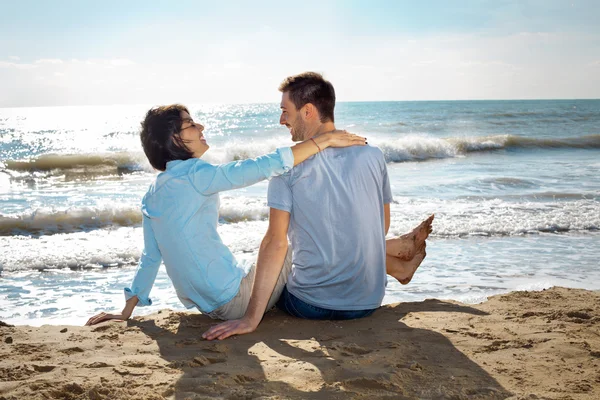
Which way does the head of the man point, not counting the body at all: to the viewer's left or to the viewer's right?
to the viewer's left

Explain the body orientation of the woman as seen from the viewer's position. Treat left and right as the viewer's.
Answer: facing away from the viewer and to the right of the viewer

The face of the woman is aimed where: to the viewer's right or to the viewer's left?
to the viewer's right

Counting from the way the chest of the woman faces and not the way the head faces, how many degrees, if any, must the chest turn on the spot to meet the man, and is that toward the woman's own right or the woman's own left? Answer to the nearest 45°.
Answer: approximately 45° to the woman's own right
